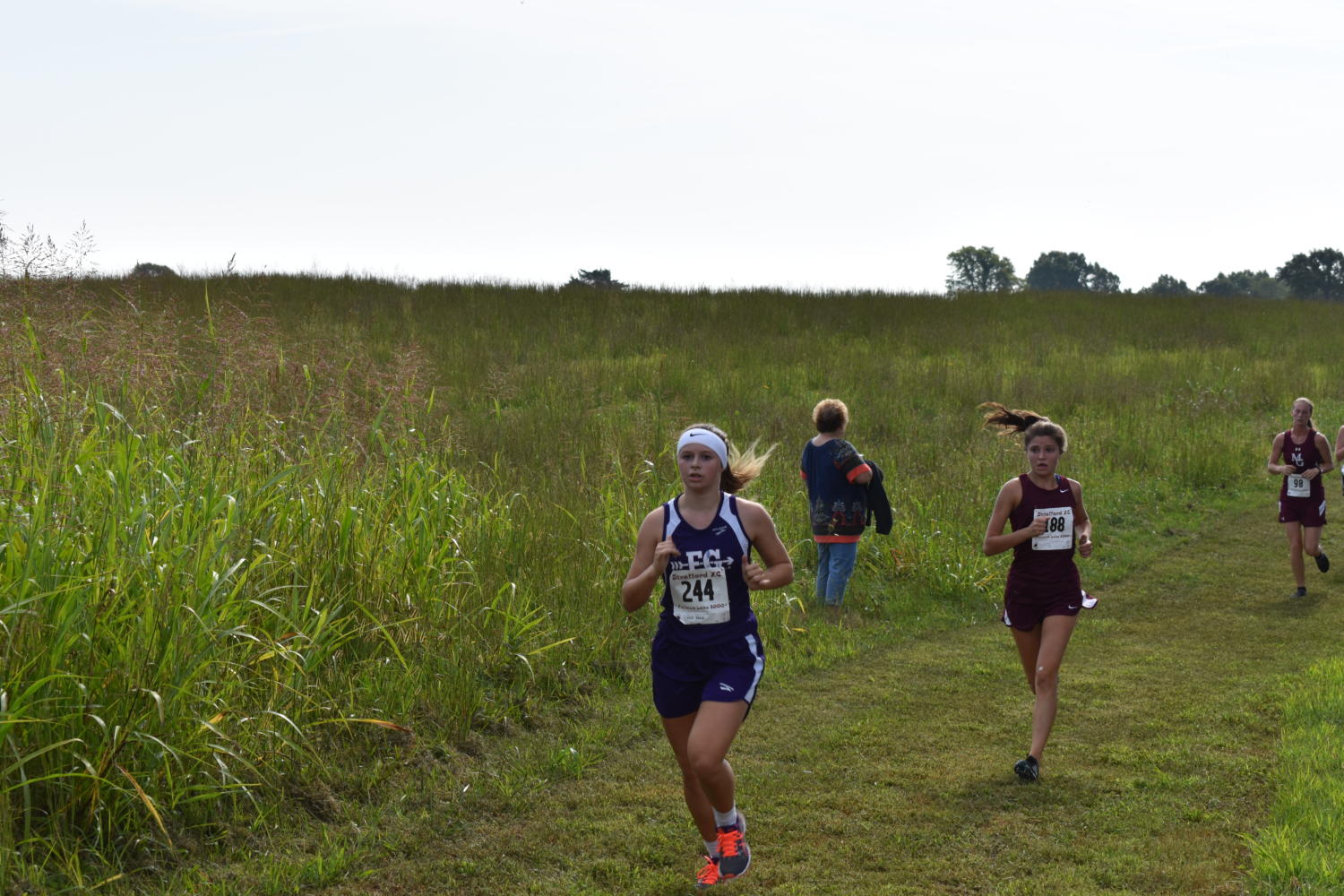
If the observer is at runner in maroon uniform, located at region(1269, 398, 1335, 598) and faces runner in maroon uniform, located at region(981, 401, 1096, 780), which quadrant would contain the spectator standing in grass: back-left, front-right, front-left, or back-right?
front-right

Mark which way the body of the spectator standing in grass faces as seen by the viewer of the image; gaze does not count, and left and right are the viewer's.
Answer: facing away from the viewer and to the right of the viewer

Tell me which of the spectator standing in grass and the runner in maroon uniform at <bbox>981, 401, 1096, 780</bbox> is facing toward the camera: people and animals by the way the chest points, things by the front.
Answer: the runner in maroon uniform

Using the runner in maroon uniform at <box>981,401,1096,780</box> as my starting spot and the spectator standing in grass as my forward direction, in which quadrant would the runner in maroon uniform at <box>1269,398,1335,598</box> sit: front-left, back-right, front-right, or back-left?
front-right

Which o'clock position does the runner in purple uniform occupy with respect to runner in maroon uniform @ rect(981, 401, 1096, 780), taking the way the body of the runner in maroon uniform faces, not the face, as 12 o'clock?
The runner in purple uniform is roughly at 1 o'clock from the runner in maroon uniform.

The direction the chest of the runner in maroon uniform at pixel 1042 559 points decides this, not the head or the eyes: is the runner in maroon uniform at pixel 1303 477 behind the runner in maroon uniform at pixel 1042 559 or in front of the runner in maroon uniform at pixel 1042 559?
behind

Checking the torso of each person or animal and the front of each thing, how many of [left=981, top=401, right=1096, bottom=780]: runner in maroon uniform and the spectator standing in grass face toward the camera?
1

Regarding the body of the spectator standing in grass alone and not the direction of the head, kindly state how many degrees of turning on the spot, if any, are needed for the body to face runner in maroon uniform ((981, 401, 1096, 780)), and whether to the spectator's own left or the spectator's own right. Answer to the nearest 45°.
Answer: approximately 135° to the spectator's own right

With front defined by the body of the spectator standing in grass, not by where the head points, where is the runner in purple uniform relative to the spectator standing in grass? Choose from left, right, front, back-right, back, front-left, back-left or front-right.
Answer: back-right

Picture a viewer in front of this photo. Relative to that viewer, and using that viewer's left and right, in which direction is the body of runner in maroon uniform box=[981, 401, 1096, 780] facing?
facing the viewer

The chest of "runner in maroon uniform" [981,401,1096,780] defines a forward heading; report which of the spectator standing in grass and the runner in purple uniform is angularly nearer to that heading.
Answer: the runner in purple uniform
